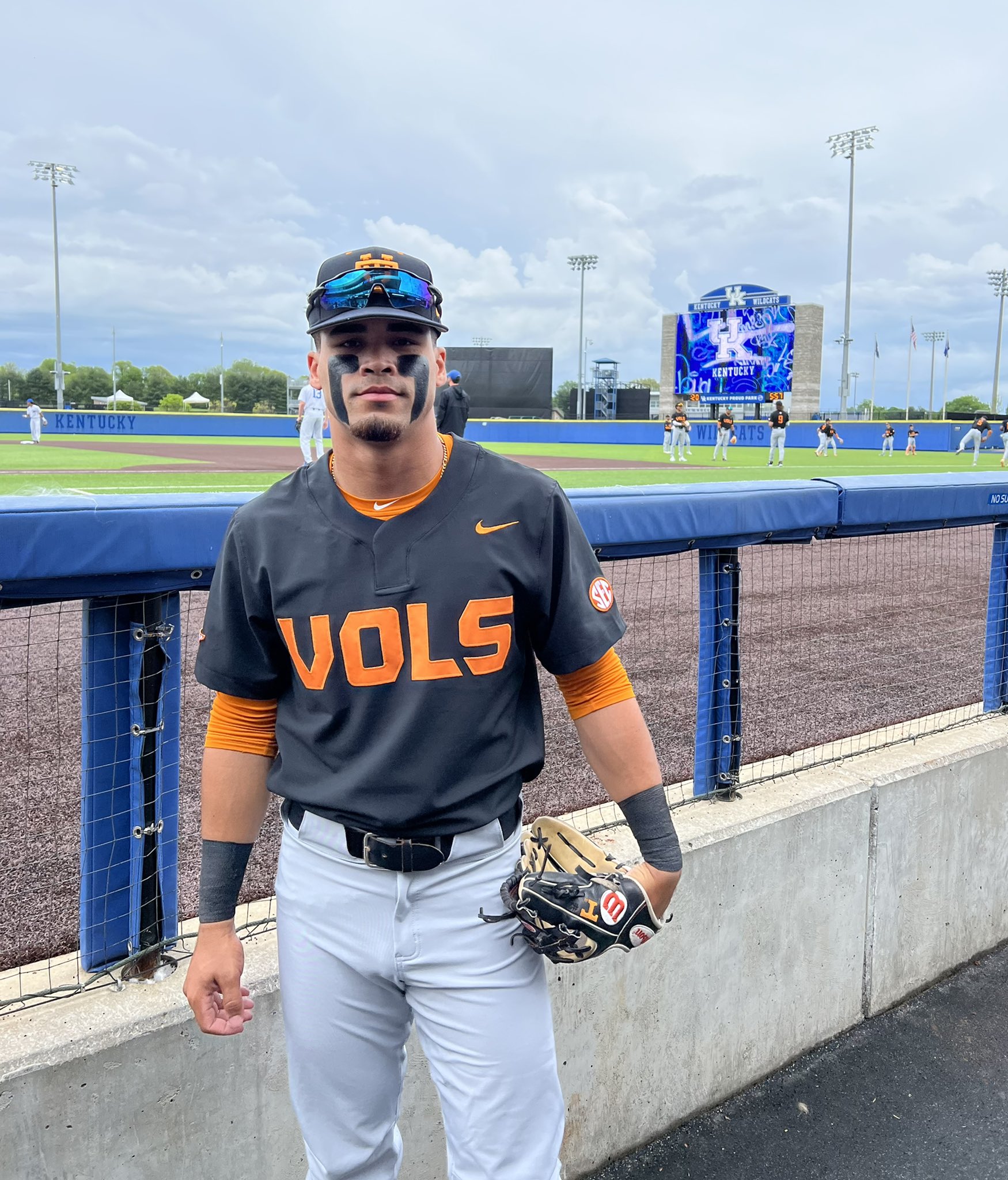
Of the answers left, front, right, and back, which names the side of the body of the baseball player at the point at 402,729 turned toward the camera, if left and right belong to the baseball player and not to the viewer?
front

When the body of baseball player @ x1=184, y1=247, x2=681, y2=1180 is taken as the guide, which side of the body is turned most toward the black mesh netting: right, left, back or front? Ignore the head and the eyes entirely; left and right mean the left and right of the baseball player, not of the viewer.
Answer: back

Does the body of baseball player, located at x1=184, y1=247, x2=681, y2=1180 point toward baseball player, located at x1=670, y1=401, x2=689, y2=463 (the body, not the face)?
no

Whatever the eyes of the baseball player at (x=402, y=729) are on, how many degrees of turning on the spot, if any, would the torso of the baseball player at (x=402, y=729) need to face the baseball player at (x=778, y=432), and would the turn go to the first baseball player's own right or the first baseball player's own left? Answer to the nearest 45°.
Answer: approximately 180°

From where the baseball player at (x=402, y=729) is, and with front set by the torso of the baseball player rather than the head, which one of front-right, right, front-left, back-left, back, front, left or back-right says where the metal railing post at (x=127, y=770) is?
back-right

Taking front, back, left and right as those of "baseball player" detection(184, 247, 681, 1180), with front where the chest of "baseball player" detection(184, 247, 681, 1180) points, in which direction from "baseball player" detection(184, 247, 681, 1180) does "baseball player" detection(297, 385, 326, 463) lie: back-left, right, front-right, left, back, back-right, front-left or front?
back

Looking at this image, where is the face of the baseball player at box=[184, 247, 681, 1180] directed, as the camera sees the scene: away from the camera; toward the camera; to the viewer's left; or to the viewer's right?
toward the camera
